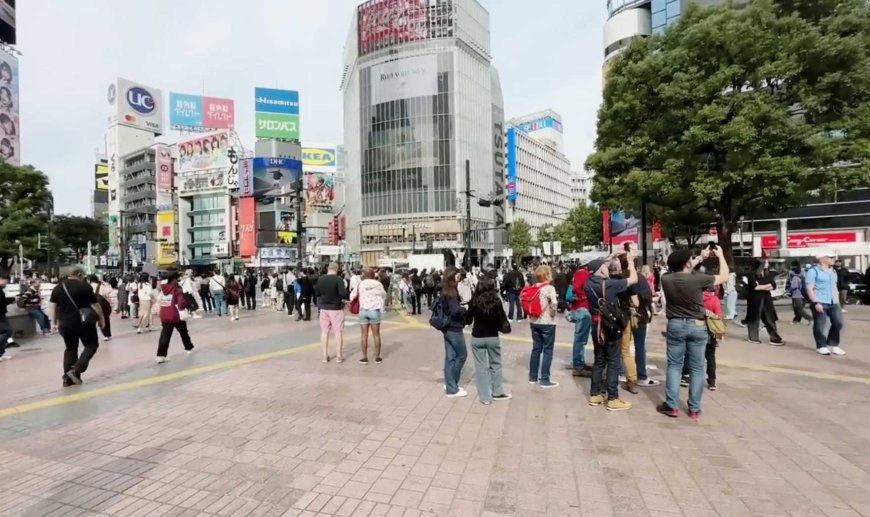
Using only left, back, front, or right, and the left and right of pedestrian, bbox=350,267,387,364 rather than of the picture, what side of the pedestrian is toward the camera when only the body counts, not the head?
back

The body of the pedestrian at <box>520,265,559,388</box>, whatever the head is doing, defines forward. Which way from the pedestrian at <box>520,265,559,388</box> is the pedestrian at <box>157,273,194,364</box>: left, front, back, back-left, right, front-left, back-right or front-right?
back-left

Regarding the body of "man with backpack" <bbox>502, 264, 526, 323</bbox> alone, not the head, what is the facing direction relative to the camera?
away from the camera

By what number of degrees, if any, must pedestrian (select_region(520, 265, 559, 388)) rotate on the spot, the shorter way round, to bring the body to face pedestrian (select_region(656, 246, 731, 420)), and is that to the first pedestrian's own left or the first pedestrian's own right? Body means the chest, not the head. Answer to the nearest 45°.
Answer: approximately 90° to the first pedestrian's own right

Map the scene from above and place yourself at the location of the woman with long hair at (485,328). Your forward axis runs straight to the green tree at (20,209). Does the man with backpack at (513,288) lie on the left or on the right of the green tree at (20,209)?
right

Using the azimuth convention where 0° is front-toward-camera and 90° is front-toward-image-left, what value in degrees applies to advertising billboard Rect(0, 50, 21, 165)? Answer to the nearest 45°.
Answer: approximately 315°

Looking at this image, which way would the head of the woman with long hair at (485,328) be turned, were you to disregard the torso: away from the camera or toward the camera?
away from the camera

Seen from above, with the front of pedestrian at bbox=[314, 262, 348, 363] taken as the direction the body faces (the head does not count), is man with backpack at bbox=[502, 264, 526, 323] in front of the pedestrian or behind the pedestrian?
in front

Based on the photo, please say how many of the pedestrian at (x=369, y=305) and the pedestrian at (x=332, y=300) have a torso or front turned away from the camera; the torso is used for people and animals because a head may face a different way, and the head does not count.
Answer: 2

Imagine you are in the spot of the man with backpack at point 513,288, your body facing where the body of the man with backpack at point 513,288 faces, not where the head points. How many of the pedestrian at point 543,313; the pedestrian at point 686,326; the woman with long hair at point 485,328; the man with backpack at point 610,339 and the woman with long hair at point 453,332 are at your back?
5

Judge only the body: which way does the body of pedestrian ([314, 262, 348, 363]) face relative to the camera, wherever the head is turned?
away from the camera

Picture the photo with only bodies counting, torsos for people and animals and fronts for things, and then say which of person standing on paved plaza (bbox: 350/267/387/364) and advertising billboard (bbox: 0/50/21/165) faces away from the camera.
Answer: the person standing on paved plaza

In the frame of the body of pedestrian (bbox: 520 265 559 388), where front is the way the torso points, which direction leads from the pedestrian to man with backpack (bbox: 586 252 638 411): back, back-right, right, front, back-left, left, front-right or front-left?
right

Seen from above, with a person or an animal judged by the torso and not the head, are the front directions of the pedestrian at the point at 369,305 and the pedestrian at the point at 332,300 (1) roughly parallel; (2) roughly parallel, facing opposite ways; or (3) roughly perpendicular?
roughly parallel

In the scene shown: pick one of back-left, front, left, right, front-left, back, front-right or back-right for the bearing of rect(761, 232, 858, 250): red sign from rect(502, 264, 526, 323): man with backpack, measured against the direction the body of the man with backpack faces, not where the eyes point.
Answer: front-right
